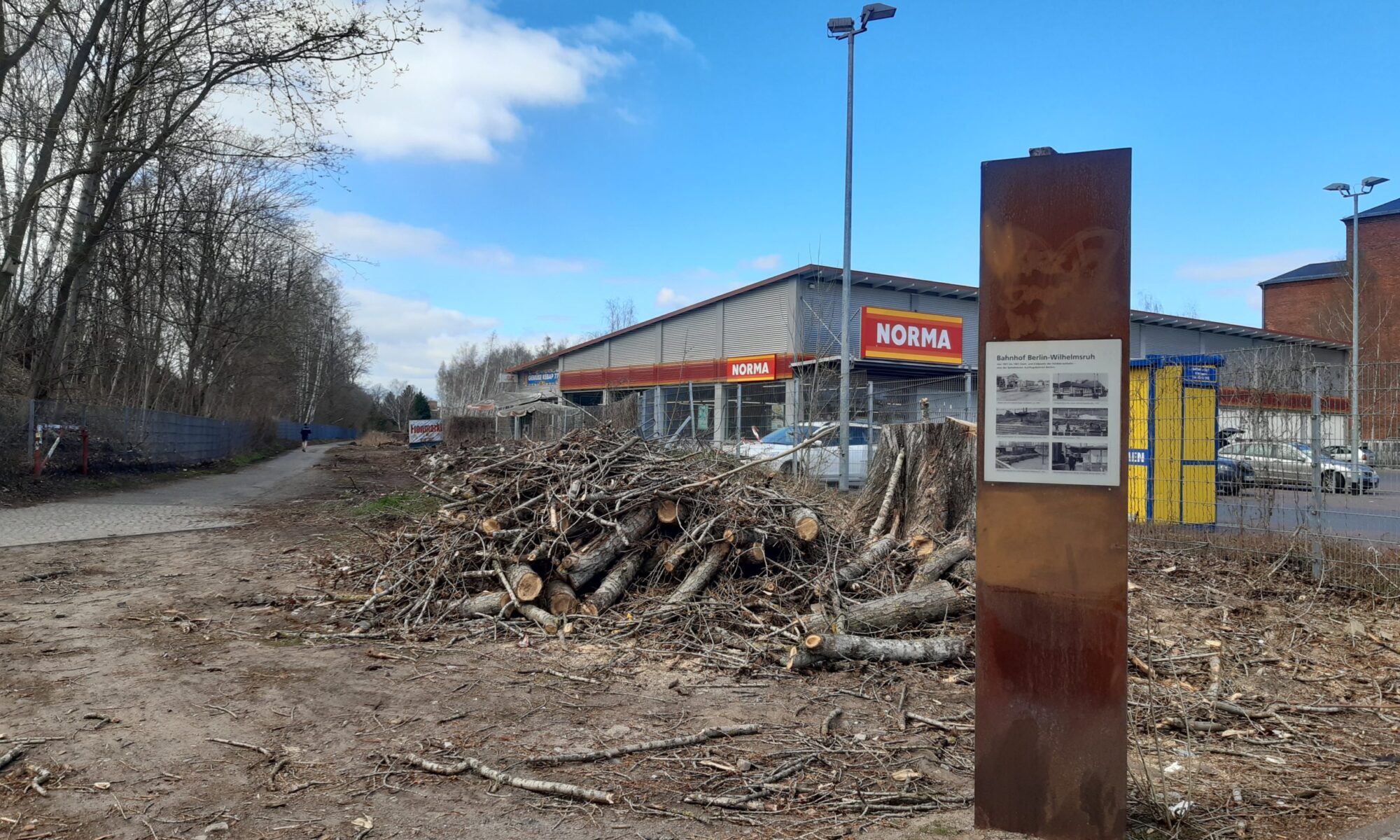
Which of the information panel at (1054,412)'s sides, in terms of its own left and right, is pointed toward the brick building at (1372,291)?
back

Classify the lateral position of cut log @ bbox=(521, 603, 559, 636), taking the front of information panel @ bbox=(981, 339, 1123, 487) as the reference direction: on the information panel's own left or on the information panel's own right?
on the information panel's own right

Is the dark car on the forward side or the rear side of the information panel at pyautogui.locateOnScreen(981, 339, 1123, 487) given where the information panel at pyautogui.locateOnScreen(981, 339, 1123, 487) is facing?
on the rear side

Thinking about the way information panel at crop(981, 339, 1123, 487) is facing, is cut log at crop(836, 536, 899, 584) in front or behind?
behind

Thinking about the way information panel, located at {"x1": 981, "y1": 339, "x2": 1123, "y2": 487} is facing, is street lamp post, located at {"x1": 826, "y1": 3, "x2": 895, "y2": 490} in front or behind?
behind

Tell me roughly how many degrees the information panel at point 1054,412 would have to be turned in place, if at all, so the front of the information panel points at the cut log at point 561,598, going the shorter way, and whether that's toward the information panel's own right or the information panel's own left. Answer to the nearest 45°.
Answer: approximately 135° to the information panel's own right

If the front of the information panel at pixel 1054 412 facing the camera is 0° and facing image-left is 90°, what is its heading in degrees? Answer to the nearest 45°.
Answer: approximately 0°

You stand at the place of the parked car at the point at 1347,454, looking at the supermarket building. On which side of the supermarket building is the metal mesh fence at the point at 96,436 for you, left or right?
left

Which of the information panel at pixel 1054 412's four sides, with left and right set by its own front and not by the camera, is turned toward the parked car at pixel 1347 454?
back
